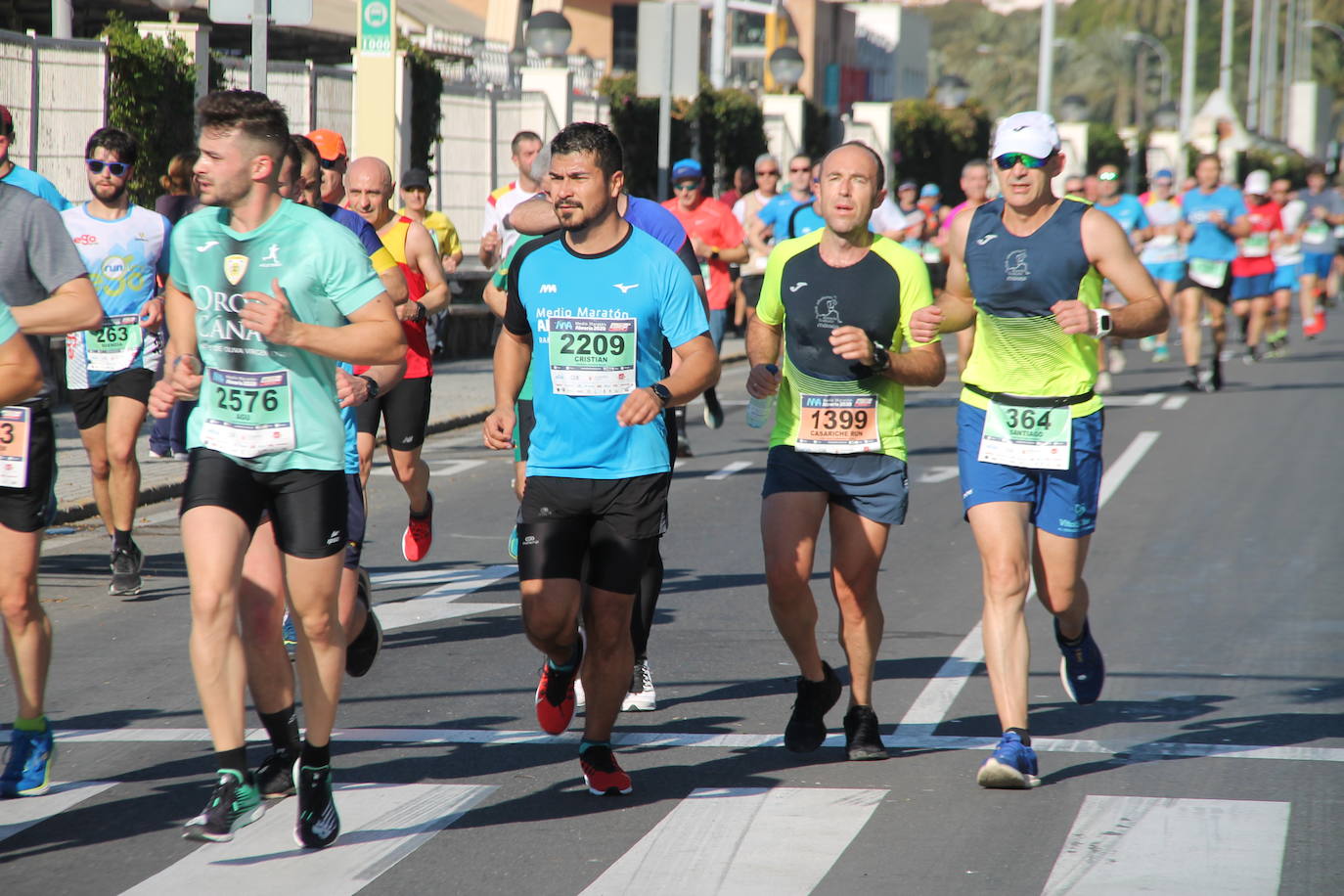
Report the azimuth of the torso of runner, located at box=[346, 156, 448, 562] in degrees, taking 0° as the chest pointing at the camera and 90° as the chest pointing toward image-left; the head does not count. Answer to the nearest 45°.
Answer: approximately 45°

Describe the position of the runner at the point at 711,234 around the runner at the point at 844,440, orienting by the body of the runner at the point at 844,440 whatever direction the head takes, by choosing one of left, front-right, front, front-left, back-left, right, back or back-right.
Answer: back

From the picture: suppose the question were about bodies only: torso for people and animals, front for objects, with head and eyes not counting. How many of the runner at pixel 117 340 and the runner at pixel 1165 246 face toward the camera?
2

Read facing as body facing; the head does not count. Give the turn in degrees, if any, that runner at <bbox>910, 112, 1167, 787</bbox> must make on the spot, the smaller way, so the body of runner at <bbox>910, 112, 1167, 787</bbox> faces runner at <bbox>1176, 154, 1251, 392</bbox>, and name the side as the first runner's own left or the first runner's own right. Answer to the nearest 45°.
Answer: approximately 180°

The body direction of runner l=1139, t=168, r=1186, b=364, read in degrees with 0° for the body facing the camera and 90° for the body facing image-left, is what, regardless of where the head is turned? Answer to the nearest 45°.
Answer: approximately 0°

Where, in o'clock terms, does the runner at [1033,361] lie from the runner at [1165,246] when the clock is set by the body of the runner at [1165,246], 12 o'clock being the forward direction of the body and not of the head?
the runner at [1033,361] is roughly at 12 o'clock from the runner at [1165,246].

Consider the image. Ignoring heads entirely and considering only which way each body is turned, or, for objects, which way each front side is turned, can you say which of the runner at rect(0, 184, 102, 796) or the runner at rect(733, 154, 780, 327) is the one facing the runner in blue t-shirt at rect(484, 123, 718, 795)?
the runner at rect(733, 154, 780, 327)

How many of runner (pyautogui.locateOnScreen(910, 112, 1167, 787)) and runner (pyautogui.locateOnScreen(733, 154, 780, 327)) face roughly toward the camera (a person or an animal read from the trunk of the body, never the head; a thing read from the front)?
2
